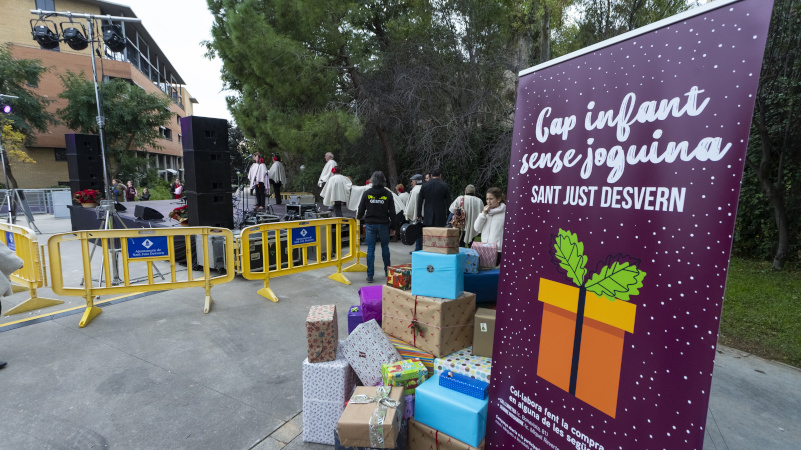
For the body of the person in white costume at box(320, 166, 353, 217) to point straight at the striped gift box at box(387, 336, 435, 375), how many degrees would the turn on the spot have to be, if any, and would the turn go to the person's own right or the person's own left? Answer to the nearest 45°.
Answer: approximately 180°

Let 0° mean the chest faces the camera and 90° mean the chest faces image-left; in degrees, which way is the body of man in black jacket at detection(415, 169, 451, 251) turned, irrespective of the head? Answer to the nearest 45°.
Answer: approximately 180°

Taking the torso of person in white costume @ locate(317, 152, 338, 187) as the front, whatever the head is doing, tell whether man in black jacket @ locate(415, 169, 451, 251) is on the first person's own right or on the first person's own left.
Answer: on the first person's own left

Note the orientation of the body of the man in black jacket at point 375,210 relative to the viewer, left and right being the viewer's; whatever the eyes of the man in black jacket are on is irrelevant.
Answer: facing away from the viewer

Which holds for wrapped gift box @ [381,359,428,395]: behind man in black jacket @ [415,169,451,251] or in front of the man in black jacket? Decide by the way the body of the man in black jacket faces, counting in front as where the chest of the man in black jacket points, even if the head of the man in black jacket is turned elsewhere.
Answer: behind

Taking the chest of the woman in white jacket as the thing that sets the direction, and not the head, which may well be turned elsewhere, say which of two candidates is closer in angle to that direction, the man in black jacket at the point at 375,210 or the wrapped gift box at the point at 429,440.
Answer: the wrapped gift box

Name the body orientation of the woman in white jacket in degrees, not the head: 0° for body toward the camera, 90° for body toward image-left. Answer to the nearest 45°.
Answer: approximately 45°

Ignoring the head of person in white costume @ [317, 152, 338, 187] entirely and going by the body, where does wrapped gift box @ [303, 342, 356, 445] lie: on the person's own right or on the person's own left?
on the person's own left
